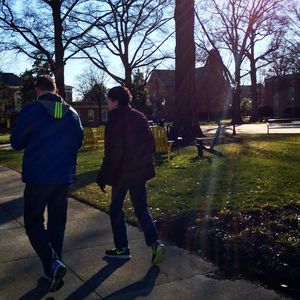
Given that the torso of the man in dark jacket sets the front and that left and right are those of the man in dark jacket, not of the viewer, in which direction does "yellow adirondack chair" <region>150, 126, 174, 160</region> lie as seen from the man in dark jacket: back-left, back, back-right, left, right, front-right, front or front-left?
front-right

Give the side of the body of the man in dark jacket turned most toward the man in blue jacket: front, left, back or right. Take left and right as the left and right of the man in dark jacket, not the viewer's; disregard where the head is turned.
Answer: left

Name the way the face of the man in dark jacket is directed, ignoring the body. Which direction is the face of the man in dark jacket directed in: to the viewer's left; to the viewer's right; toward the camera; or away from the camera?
to the viewer's left

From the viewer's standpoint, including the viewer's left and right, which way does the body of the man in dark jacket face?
facing away from the viewer and to the left of the viewer

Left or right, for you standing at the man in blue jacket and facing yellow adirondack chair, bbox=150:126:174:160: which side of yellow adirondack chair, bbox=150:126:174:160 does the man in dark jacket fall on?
right
